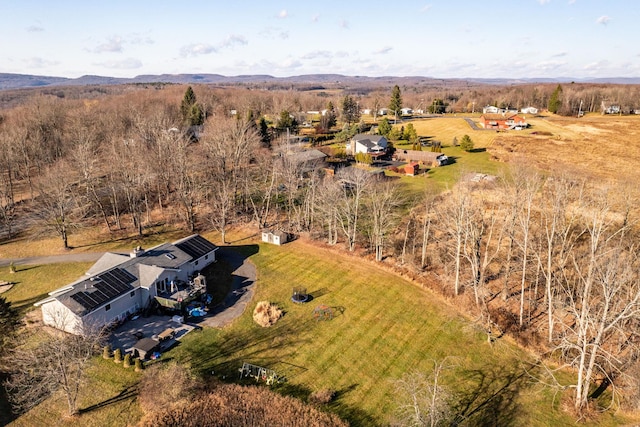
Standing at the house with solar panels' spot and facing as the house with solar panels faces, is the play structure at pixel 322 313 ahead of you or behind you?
behind

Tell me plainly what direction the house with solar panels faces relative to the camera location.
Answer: facing away from the viewer and to the left of the viewer

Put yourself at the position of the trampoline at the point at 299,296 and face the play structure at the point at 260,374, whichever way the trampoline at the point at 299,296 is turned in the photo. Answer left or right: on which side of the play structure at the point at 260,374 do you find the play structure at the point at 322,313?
left

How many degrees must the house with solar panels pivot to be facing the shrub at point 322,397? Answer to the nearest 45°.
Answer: approximately 180°

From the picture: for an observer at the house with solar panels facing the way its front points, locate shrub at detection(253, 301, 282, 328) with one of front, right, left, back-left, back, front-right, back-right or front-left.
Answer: back

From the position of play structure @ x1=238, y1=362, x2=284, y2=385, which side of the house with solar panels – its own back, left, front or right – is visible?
back

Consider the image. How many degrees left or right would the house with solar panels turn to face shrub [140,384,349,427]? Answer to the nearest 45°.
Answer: approximately 135° to its left

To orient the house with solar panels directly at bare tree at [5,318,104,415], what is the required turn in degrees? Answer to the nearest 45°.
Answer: approximately 90° to its left

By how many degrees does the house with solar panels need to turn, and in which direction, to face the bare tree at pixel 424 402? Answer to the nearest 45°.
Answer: approximately 180°

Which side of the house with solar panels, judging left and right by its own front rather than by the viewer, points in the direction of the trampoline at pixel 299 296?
back
